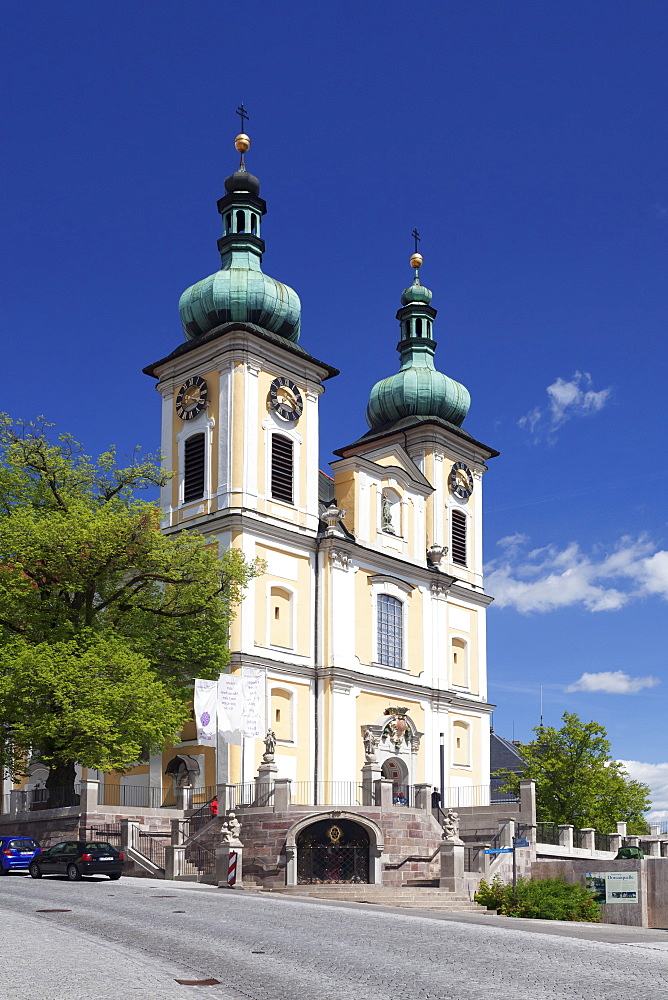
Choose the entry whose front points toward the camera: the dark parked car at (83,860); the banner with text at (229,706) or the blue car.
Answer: the banner with text

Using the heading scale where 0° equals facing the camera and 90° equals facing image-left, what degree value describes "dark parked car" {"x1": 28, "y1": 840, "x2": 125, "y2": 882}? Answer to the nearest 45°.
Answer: approximately 135°

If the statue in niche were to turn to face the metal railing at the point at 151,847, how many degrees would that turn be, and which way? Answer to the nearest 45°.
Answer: approximately 45° to its right

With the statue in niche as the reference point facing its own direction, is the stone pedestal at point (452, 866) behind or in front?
in front

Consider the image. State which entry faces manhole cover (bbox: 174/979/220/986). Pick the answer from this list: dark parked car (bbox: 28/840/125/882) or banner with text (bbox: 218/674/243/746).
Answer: the banner with text

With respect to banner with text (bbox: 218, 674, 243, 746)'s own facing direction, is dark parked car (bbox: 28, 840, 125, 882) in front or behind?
in front

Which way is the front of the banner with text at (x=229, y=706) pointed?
toward the camera

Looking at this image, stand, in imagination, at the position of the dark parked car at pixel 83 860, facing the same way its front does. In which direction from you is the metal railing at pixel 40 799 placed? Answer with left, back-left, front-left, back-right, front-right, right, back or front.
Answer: front-right

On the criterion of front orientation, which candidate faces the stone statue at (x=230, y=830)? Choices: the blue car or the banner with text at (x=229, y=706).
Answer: the banner with text
